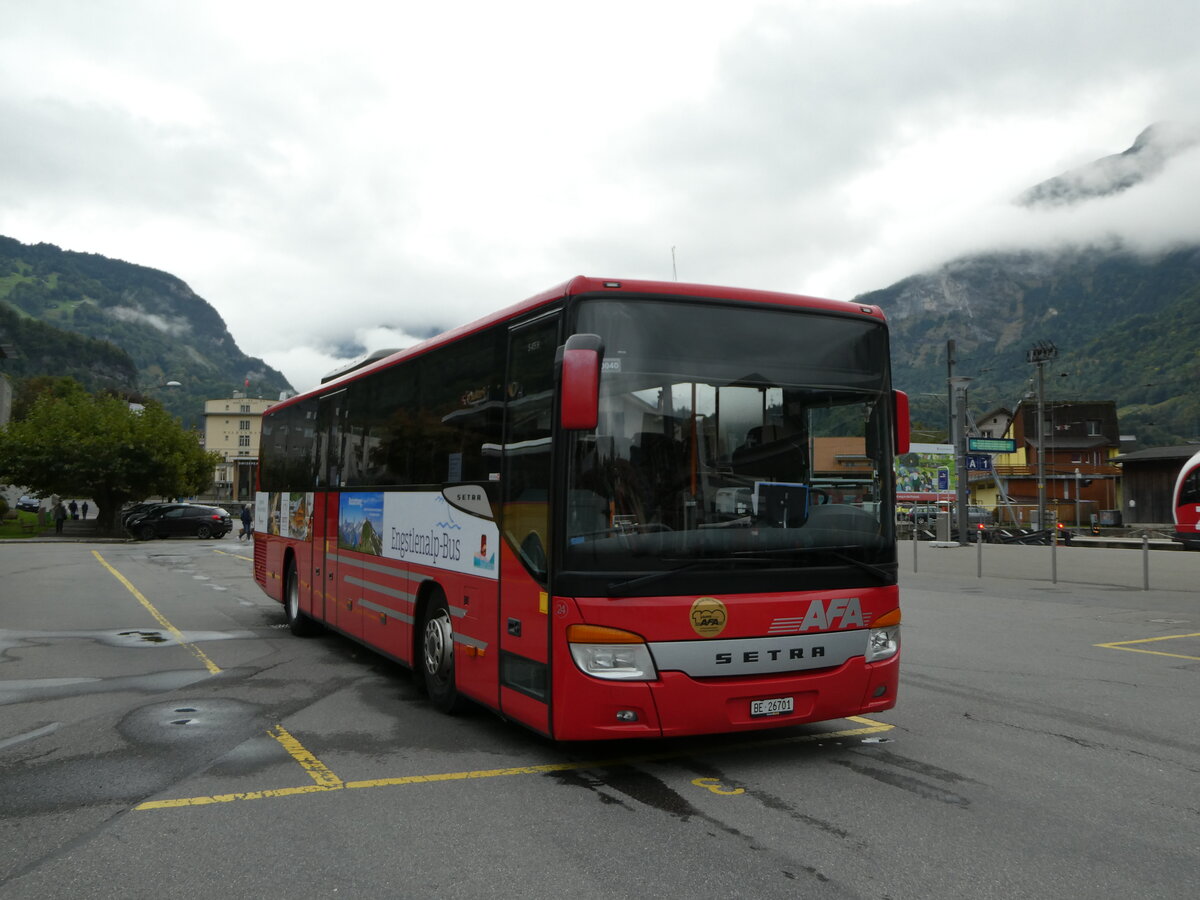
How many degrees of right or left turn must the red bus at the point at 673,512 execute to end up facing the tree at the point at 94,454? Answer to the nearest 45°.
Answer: approximately 180°

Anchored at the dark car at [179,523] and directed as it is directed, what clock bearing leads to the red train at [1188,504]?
The red train is roughly at 7 o'clock from the dark car.

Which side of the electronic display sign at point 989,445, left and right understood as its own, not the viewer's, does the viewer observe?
front

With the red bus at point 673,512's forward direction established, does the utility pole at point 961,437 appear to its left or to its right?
on its left

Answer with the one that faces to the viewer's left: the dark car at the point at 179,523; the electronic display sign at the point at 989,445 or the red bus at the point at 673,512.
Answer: the dark car

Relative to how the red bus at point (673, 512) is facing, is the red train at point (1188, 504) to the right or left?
on its left

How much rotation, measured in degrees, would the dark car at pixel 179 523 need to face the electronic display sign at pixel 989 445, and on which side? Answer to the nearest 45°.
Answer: approximately 135° to its left

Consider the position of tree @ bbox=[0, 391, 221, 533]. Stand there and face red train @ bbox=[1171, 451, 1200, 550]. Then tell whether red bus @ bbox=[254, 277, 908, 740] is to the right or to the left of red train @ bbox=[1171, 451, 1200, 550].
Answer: right

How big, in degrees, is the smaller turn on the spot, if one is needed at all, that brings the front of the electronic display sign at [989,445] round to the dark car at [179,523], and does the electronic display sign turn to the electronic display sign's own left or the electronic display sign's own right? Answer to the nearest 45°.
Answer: approximately 90° to the electronic display sign's own right

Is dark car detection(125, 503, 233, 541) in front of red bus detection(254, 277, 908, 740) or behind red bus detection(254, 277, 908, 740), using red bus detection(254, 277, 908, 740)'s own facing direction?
behind

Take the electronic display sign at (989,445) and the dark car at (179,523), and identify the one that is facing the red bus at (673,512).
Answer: the electronic display sign

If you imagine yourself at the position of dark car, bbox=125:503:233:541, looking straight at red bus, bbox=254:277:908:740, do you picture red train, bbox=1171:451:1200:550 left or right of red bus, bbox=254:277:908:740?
left

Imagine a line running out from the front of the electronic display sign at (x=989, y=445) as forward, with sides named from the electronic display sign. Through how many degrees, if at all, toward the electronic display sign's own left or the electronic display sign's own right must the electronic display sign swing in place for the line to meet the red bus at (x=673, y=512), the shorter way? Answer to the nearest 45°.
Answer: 0° — it already faces it

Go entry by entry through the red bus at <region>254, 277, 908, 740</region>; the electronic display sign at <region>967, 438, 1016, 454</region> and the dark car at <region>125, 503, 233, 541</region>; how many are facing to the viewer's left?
1

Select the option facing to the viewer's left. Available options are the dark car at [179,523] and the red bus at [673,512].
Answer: the dark car

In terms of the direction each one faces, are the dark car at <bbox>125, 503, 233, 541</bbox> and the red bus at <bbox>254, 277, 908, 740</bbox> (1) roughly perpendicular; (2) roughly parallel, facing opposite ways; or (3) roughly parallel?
roughly perpendicular

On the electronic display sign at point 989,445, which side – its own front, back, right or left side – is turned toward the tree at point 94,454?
right

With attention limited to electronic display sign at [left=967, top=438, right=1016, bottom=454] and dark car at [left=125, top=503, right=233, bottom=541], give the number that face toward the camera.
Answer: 1
